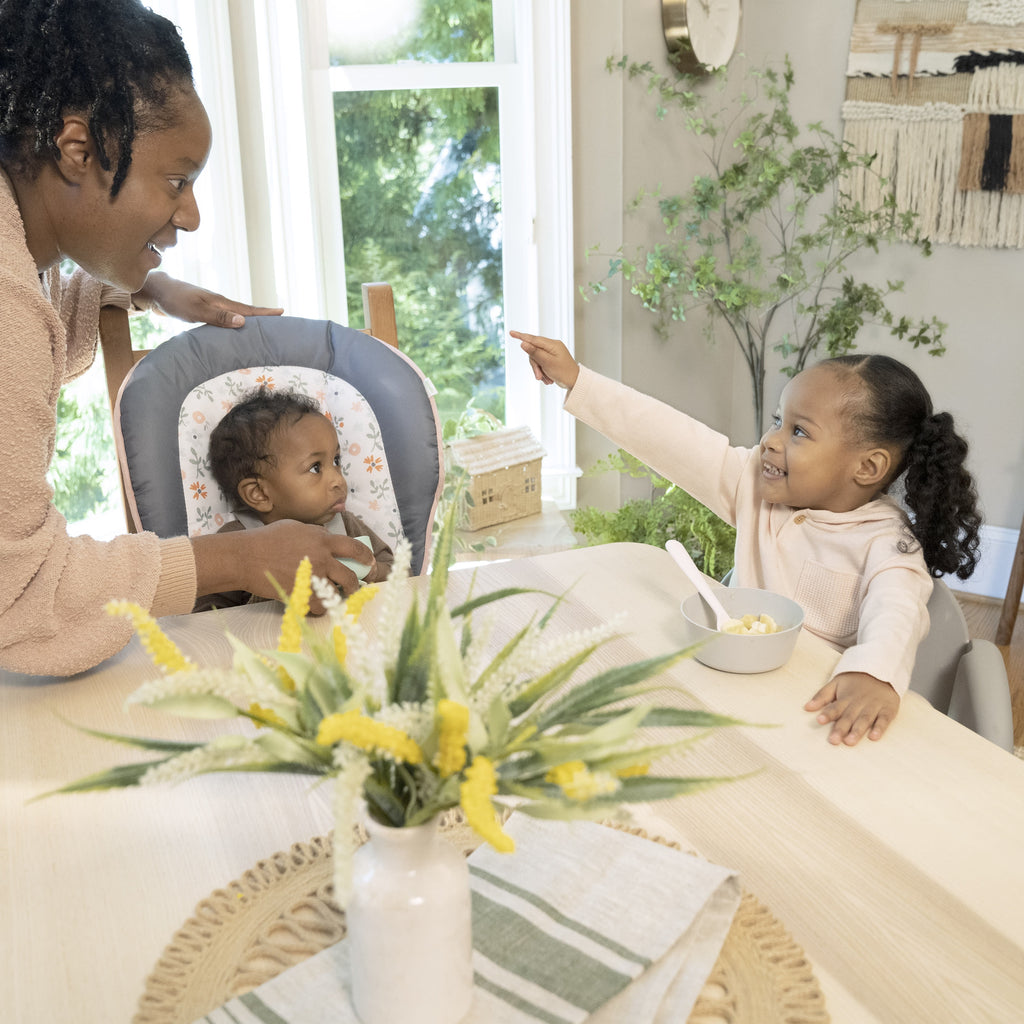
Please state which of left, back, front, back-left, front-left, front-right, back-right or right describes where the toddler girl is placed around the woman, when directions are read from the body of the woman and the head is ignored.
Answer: front

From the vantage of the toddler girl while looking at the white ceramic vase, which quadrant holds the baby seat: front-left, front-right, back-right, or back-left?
front-right

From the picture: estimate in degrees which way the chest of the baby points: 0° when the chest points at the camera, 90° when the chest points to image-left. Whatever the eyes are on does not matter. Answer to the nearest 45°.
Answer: approximately 315°

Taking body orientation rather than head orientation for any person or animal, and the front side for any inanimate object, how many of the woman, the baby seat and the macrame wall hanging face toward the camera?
2

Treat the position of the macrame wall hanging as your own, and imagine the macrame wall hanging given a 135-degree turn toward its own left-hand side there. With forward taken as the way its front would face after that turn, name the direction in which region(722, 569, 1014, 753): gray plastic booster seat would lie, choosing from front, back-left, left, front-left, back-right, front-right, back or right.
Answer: back-right

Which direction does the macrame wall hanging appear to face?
toward the camera

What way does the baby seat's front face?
toward the camera

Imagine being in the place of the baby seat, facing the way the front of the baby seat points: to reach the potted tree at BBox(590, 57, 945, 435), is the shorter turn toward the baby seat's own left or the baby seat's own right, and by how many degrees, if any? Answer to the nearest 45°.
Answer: approximately 135° to the baby seat's own left

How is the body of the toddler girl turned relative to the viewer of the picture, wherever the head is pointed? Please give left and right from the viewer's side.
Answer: facing the viewer and to the left of the viewer

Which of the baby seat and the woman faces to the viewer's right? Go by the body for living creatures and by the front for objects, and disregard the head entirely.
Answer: the woman

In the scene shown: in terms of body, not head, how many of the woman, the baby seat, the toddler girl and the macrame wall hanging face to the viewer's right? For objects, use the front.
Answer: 1

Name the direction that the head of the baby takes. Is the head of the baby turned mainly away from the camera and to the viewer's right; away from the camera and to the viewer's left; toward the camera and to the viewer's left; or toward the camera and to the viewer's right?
toward the camera and to the viewer's right

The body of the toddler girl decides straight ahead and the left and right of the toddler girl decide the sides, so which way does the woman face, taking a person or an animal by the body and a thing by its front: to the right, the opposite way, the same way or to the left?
the opposite way

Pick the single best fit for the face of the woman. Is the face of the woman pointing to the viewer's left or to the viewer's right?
to the viewer's right

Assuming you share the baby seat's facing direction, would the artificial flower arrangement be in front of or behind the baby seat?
in front

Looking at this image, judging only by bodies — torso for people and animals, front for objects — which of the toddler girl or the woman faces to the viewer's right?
the woman

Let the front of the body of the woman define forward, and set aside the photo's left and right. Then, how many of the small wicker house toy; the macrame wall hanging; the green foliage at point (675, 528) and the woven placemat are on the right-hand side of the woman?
1

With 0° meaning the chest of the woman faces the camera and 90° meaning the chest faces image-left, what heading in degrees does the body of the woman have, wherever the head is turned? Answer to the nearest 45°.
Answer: approximately 270°
